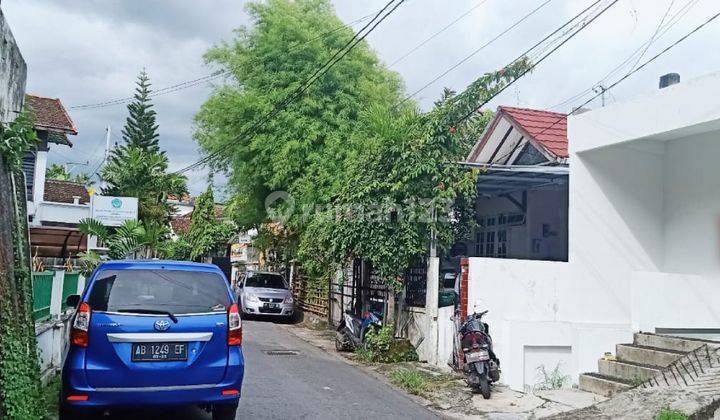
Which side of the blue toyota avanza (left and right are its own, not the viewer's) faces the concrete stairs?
right

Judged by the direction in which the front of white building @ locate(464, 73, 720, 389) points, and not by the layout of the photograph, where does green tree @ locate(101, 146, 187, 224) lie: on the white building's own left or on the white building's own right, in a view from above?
on the white building's own right

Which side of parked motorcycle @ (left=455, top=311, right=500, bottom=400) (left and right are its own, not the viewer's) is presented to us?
back

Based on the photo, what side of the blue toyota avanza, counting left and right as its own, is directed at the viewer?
back

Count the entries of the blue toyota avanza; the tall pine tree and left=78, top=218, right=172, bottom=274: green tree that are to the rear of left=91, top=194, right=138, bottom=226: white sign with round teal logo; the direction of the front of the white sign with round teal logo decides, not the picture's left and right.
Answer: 1

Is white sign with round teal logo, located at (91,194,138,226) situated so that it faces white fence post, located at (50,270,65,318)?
yes

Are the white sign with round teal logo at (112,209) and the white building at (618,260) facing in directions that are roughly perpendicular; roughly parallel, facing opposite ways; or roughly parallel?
roughly perpendicular

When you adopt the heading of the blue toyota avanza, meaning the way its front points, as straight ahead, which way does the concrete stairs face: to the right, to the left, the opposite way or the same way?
to the left

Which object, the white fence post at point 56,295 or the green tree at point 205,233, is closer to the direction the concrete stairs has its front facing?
the white fence post

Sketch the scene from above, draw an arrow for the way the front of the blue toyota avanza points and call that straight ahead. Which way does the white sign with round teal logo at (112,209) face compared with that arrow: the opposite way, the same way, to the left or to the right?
the opposite way

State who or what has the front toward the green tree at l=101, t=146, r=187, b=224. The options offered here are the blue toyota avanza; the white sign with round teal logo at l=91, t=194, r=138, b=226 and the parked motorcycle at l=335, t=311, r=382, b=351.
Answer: the blue toyota avanza

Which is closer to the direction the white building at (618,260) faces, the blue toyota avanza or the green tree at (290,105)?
the blue toyota avanza

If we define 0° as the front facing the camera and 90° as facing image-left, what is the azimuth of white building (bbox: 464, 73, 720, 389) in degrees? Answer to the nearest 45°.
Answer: approximately 45°
